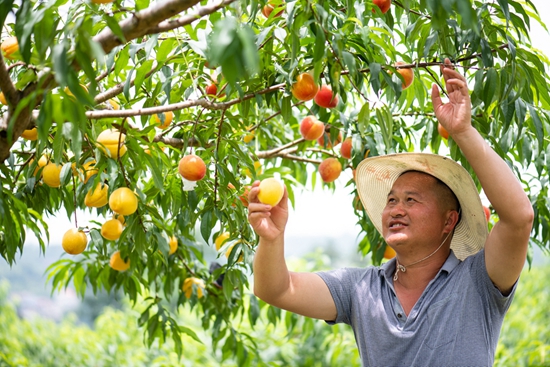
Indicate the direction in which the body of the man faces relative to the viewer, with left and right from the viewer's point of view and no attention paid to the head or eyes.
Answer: facing the viewer and to the left of the viewer

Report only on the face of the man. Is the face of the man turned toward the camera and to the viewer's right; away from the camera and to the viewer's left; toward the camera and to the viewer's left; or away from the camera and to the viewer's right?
toward the camera and to the viewer's left

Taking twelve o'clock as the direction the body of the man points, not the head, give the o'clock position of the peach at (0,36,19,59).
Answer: The peach is roughly at 1 o'clock from the man.
